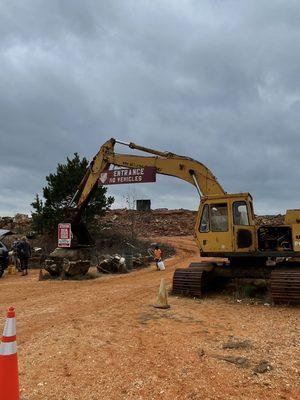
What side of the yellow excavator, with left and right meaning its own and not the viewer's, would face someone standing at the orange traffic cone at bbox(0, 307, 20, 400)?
left

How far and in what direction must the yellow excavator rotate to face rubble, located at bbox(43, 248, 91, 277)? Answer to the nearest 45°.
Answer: approximately 45° to its right

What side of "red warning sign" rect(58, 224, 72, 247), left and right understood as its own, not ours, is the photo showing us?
front

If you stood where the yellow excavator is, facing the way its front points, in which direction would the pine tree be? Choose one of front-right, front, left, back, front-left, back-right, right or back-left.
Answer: front-right

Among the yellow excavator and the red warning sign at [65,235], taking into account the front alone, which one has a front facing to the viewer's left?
the yellow excavator

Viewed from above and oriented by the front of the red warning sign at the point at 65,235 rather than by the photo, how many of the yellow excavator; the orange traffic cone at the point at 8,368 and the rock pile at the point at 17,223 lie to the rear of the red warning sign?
1

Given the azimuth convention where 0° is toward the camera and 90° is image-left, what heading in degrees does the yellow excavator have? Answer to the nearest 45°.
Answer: approximately 90°

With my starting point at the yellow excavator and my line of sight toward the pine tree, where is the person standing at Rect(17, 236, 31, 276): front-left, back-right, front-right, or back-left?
front-left

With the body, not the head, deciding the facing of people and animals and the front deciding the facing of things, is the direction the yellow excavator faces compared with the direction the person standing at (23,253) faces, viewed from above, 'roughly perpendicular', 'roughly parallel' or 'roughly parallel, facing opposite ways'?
roughly perpendicular

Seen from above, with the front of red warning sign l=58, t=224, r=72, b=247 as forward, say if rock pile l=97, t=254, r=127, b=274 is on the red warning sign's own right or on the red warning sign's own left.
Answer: on the red warning sign's own left
